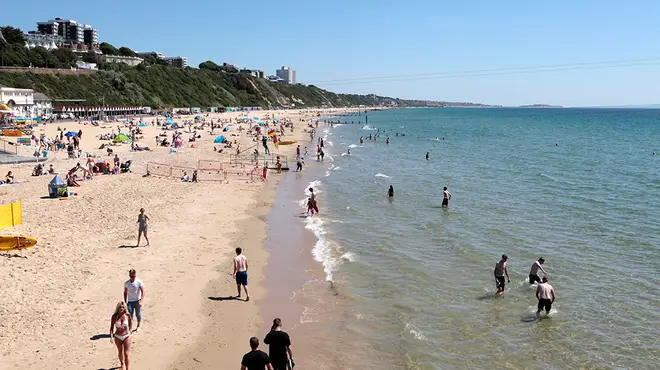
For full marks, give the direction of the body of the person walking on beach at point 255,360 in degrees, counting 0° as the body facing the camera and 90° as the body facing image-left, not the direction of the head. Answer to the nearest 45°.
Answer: approximately 180°

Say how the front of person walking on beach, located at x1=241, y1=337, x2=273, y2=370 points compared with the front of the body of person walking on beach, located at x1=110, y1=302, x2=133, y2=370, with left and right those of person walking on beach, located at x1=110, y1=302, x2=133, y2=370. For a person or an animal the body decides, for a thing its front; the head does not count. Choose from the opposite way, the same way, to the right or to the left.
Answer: the opposite way

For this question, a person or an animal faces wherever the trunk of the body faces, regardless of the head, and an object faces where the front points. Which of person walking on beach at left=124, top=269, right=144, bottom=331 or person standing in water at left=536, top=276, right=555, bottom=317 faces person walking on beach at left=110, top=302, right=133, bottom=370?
person walking on beach at left=124, top=269, right=144, bottom=331

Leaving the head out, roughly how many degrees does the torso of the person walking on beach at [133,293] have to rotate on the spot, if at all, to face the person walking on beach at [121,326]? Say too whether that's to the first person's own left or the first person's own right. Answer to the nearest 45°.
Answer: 0° — they already face them

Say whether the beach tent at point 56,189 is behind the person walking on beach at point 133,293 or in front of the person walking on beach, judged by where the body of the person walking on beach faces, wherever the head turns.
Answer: behind

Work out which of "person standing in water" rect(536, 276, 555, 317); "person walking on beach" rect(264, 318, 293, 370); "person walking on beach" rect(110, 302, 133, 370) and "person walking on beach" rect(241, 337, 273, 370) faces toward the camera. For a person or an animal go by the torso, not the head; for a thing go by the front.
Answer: "person walking on beach" rect(110, 302, 133, 370)

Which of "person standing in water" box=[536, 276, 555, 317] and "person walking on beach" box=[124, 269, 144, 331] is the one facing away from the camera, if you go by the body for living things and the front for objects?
the person standing in water

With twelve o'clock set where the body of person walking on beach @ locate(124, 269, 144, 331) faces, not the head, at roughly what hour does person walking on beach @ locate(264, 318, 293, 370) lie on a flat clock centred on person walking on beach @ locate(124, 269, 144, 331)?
person walking on beach @ locate(264, 318, 293, 370) is roughly at 11 o'clock from person walking on beach @ locate(124, 269, 144, 331).

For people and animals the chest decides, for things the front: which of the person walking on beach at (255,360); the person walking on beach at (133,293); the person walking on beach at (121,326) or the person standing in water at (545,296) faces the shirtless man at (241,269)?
the person walking on beach at (255,360)

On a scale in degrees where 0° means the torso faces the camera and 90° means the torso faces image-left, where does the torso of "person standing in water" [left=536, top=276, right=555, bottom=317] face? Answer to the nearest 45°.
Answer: approximately 180°

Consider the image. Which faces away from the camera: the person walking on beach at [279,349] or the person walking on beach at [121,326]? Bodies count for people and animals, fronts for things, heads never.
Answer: the person walking on beach at [279,349]

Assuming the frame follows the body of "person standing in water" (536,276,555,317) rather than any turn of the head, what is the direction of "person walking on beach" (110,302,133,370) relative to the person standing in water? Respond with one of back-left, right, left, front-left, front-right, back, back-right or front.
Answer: back-left

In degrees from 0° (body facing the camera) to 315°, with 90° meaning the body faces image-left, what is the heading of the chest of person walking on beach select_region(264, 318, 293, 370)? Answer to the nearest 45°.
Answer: approximately 180°

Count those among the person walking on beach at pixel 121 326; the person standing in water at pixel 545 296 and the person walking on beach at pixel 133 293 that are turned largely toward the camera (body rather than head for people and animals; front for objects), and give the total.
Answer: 2

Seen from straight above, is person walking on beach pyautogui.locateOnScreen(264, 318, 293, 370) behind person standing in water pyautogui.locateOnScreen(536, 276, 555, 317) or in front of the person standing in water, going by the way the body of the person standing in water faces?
behind
